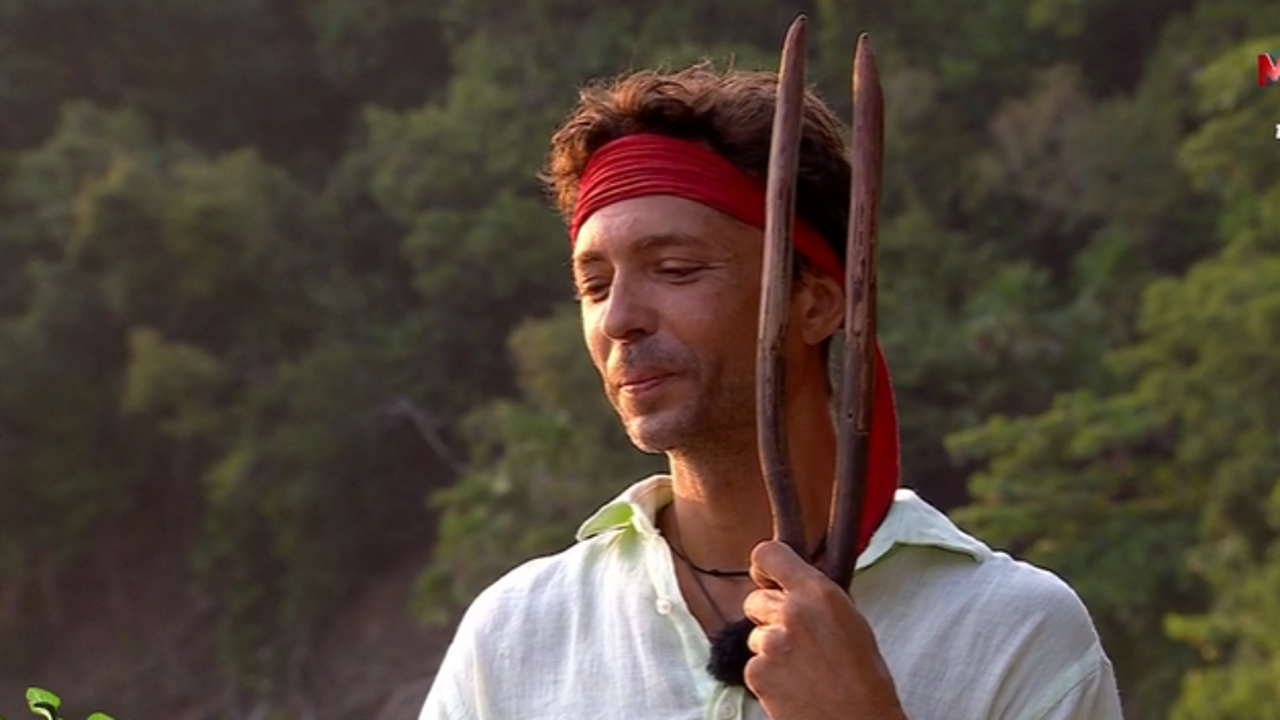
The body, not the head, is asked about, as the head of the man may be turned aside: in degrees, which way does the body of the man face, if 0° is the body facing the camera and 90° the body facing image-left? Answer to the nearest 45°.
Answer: approximately 45°

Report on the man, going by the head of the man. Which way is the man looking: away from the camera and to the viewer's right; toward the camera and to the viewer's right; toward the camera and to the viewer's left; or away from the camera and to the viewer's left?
toward the camera and to the viewer's left
